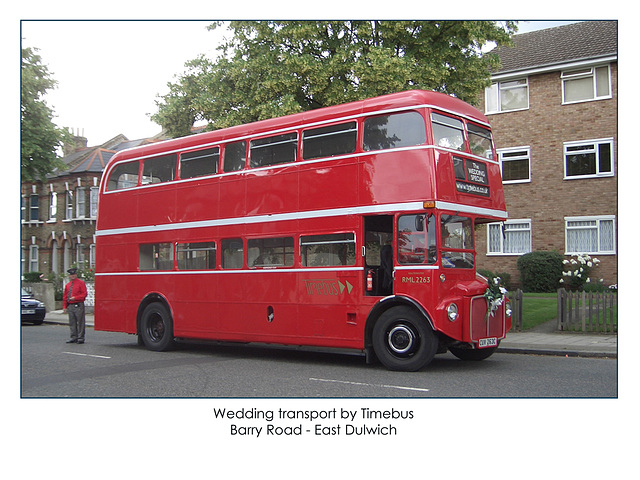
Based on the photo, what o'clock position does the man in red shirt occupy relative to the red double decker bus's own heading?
The man in red shirt is roughly at 6 o'clock from the red double decker bus.

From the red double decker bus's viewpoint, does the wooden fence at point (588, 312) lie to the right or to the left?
on its left

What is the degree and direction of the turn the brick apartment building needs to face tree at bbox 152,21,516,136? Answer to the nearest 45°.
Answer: approximately 45° to its right

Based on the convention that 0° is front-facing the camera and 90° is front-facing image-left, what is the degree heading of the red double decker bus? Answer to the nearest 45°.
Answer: approximately 315°

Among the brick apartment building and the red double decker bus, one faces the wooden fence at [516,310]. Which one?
the brick apartment building

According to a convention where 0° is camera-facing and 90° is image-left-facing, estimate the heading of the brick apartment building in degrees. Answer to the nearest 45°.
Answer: approximately 0°

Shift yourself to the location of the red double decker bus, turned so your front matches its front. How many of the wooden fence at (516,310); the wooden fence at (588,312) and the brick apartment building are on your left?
3

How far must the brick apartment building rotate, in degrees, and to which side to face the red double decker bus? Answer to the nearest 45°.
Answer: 0° — it already faces it

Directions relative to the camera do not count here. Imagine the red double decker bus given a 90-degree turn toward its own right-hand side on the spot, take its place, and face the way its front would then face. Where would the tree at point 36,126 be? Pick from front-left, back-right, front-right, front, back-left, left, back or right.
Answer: right

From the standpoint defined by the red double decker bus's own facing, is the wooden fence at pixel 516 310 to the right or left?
on its left

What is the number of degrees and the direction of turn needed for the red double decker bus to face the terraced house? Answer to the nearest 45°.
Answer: approximately 180°
